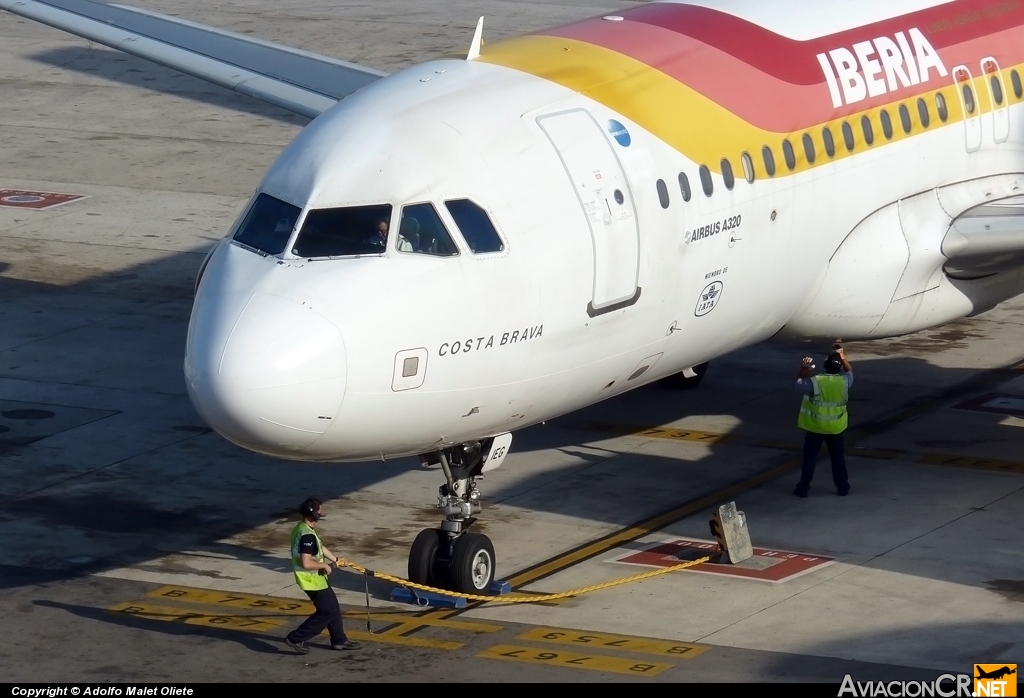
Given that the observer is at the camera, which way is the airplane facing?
facing the viewer and to the left of the viewer

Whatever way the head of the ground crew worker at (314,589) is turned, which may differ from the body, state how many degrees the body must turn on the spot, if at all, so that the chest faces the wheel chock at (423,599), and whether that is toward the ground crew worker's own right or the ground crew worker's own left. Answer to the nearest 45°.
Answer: approximately 45° to the ground crew worker's own left

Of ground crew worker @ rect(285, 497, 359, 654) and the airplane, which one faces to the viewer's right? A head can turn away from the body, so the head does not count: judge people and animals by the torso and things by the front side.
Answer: the ground crew worker

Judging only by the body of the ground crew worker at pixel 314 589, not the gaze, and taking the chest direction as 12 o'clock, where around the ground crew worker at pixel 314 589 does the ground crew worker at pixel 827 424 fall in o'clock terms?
the ground crew worker at pixel 827 424 is roughly at 11 o'clock from the ground crew worker at pixel 314 589.

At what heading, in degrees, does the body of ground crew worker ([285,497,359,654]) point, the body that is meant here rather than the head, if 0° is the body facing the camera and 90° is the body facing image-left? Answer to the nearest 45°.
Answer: approximately 270°

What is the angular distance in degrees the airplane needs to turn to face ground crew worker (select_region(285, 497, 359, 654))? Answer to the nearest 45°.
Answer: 0° — it already faces them
